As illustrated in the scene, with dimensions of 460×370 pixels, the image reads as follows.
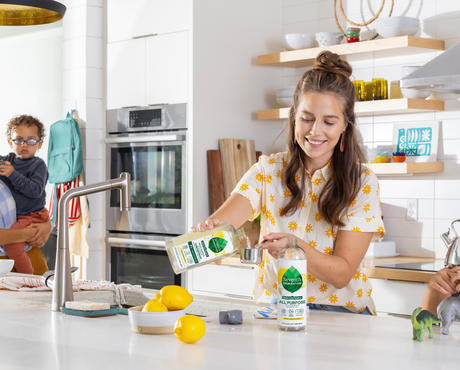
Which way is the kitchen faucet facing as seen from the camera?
to the viewer's right

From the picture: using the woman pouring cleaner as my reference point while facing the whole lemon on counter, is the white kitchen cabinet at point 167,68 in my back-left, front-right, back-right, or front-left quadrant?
back-right

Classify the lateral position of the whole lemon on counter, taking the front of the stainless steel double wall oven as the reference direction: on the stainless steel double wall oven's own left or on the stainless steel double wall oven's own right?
on the stainless steel double wall oven's own left

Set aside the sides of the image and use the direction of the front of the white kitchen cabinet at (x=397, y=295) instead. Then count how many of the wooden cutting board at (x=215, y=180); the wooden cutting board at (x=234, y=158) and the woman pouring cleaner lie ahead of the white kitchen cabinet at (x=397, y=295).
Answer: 1

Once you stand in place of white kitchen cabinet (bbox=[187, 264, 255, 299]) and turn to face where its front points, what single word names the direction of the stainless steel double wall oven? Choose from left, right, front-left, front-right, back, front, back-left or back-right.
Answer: right

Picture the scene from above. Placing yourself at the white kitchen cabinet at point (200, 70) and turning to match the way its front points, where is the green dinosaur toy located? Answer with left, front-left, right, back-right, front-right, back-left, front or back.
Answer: front-left

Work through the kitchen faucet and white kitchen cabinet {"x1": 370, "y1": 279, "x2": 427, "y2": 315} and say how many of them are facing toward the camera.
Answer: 1

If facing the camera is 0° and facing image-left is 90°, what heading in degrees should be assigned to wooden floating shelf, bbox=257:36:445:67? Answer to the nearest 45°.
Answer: approximately 45°

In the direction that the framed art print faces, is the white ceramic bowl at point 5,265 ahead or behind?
ahead
